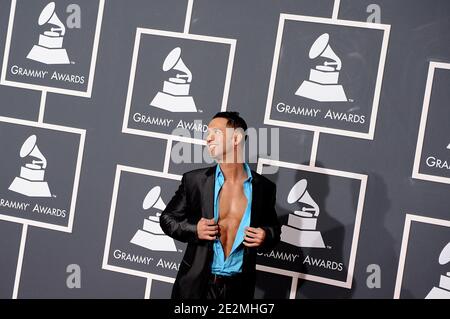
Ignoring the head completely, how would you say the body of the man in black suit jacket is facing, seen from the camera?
toward the camera
